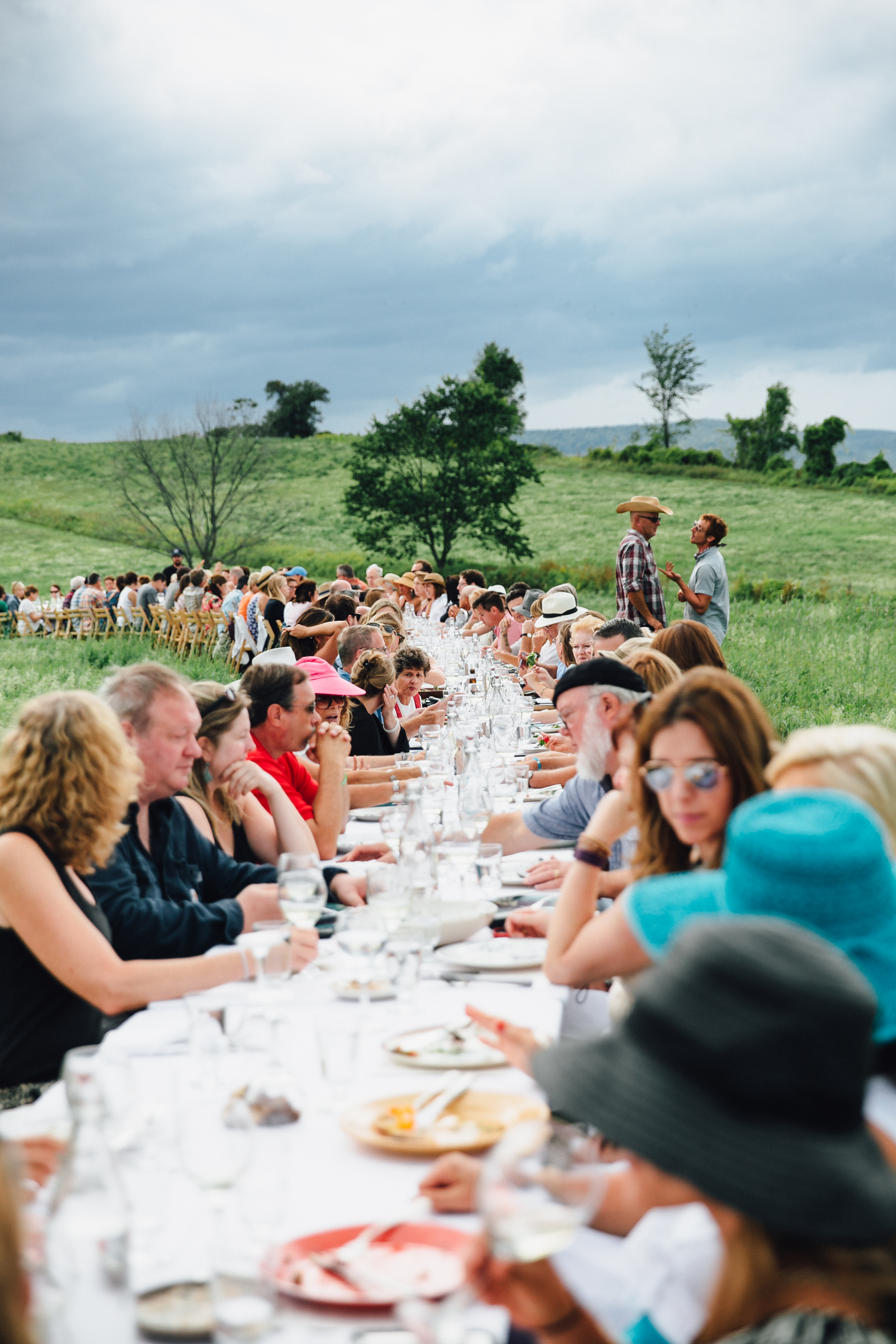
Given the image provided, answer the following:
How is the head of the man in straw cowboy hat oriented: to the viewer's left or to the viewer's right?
to the viewer's right

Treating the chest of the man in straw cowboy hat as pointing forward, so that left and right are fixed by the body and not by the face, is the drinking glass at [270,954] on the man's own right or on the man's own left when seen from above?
on the man's own right

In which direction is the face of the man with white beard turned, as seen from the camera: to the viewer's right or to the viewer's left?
to the viewer's left

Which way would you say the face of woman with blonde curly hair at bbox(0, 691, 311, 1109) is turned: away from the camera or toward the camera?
away from the camera

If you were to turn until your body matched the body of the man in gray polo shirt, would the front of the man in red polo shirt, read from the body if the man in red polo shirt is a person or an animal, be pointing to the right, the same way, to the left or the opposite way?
the opposite way

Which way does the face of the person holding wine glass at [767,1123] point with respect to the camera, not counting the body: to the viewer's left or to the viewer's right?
to the viewer's left

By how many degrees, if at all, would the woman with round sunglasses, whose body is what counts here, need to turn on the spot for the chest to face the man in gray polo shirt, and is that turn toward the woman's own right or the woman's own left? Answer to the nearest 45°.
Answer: approximately 135° to the woman's own right

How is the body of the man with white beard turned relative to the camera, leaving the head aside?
to the viewer's left

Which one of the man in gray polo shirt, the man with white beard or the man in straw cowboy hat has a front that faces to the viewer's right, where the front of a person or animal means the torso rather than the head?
the man in straw cowboy hat

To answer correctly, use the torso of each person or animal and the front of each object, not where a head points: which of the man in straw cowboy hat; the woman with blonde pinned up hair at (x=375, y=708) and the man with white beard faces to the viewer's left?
the man with white beard
